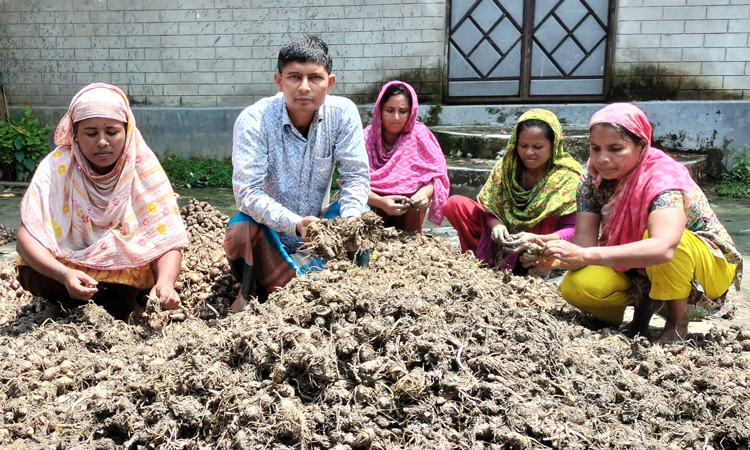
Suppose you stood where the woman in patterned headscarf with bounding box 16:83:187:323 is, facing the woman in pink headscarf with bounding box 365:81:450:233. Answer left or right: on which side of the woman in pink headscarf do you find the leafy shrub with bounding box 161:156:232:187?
left

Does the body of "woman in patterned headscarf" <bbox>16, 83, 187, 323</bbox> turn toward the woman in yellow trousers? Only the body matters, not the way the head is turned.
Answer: no

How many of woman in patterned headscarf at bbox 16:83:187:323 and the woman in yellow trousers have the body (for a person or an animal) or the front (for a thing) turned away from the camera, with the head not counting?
0

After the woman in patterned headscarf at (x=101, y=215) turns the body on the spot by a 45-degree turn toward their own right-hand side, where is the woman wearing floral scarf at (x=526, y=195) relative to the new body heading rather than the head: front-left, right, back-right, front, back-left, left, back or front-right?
back-left

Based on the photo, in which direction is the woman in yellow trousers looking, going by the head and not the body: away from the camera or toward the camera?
toward the camera

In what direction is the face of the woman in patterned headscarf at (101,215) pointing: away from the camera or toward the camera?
toward the camera

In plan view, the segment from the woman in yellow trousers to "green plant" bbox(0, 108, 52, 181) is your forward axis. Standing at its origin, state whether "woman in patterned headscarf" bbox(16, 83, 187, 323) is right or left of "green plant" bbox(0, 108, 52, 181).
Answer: left

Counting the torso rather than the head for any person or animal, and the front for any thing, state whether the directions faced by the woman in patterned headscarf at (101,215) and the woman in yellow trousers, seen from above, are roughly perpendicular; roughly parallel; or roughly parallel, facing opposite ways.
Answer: roughly perpendicular

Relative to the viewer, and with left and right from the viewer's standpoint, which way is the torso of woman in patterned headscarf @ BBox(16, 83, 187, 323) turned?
facing the viewer

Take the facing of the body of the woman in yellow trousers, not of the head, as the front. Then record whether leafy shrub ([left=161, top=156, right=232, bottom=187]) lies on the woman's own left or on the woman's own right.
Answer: on the woman's own right

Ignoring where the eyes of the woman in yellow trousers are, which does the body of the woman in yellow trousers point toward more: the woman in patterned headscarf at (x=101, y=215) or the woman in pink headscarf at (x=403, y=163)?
the woman in patterned headscarf

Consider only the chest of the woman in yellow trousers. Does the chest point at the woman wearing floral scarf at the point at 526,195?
no

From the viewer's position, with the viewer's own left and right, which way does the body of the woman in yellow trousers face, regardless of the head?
facing the viewer and to the left of the viewer

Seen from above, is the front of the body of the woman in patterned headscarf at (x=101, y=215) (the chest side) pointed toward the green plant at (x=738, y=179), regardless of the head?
no

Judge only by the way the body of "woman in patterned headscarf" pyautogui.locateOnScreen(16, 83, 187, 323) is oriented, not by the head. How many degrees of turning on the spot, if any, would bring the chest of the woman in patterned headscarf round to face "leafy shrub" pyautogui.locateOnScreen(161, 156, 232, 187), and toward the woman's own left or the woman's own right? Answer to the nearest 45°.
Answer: approximately 180°

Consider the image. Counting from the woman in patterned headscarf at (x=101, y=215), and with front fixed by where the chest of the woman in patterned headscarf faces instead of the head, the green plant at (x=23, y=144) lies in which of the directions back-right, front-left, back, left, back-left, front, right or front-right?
back

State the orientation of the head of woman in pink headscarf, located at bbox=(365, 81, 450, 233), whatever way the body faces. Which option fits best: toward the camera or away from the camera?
toward the camera

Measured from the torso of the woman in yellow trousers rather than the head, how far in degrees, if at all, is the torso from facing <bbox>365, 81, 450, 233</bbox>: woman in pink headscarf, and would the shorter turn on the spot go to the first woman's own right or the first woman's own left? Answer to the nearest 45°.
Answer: approximately 90° to the first woman's own right
